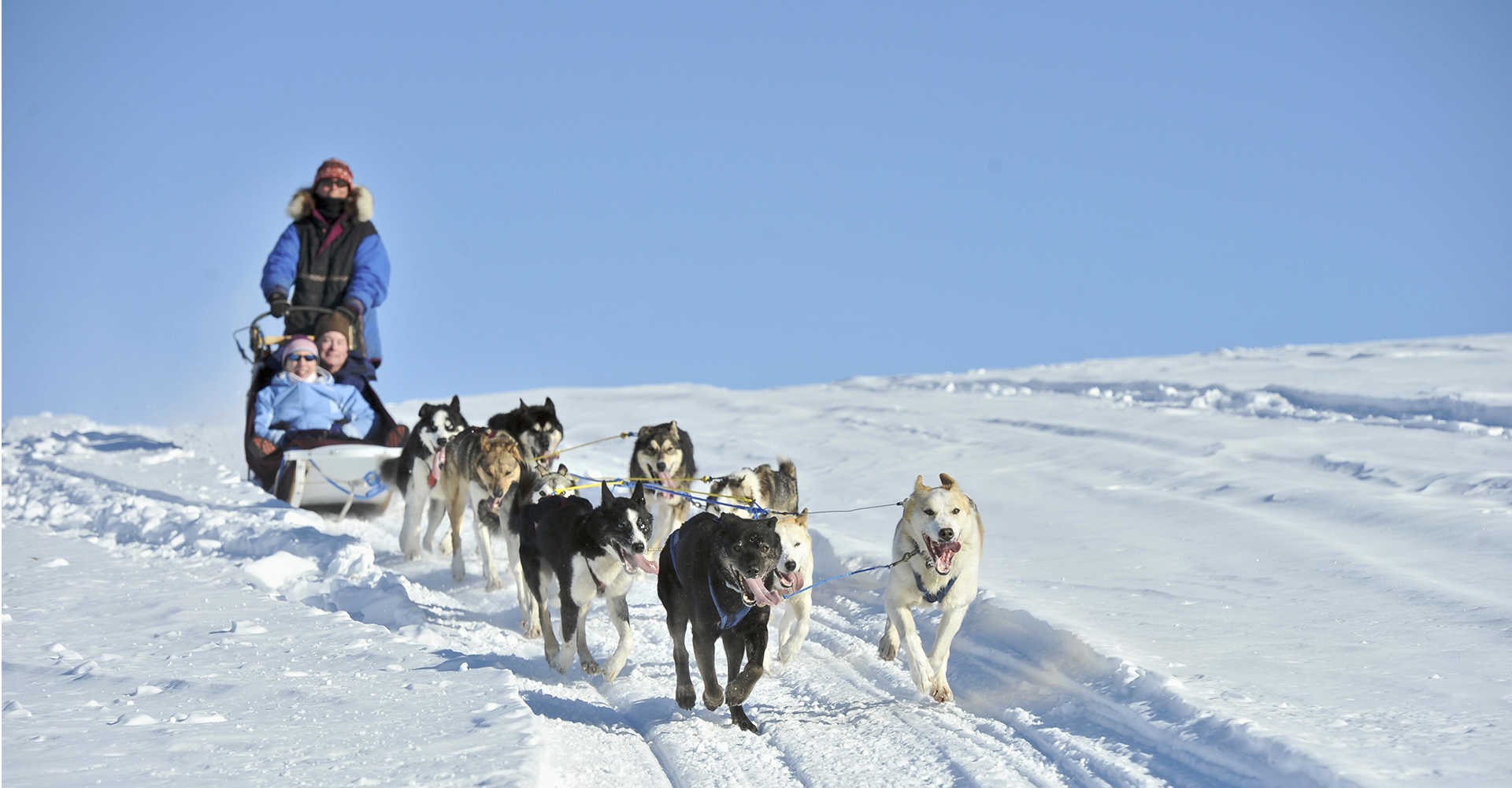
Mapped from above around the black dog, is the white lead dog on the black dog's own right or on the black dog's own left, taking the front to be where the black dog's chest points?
on the black dog's own left

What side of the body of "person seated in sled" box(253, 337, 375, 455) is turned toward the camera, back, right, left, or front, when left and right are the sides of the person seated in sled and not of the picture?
front

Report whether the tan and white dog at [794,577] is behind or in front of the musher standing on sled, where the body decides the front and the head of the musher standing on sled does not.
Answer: in front

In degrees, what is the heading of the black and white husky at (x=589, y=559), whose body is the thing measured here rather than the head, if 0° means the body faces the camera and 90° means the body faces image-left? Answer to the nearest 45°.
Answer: approximately 315°

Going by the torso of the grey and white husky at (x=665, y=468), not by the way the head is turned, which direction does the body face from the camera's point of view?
toward the camera

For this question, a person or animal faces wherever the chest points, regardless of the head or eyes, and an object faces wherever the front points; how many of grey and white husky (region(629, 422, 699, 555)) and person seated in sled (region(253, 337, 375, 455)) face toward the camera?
2

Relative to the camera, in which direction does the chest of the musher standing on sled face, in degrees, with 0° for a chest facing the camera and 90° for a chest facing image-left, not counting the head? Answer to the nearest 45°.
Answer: approximately 0°

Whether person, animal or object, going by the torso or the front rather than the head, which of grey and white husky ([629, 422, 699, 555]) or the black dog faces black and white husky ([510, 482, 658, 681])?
the grey and white husky

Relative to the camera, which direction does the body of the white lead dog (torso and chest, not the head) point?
toward the camera

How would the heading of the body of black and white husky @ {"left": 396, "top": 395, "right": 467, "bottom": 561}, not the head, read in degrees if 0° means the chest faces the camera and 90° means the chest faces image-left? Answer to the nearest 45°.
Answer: approximately 315°

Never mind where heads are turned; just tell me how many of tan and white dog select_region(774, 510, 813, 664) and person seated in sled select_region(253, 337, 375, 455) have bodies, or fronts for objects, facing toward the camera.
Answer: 2
